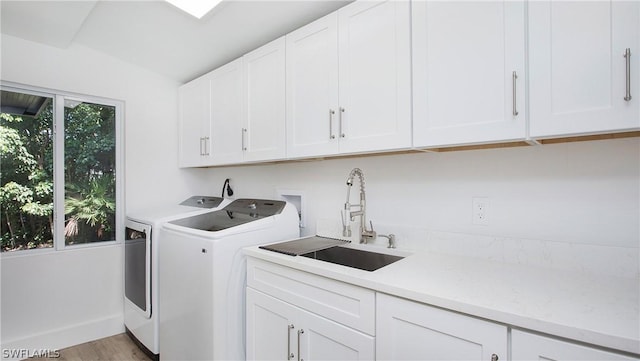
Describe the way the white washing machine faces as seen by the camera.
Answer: facing the viewer and to the left of the viewer

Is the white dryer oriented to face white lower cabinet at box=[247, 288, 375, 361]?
no

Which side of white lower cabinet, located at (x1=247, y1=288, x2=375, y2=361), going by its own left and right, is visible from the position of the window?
right

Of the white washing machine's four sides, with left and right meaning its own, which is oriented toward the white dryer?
right

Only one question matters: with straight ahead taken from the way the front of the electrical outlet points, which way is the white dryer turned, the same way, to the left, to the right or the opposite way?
the same way

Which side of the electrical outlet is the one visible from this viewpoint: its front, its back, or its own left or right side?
front

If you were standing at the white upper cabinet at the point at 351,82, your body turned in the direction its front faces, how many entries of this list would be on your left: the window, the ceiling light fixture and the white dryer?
0

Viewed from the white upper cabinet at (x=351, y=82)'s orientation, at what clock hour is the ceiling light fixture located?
The ceiling light fixture is roughly at 2 o'clock from the white upper cabinet.

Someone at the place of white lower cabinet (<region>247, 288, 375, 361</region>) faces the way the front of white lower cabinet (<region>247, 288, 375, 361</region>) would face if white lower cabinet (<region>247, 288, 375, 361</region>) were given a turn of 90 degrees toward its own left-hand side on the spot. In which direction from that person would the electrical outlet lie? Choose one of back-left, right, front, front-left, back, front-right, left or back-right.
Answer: front-left

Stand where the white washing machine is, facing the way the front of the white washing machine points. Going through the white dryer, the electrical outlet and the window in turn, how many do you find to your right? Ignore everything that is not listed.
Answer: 2

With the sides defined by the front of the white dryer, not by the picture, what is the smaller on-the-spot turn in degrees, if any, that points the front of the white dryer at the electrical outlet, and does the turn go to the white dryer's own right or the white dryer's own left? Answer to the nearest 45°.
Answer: approximately 90° to the white dryer's own left

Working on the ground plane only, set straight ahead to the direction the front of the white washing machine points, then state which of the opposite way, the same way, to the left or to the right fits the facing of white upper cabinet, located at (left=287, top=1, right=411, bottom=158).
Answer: the same way
